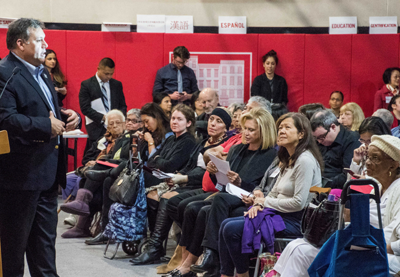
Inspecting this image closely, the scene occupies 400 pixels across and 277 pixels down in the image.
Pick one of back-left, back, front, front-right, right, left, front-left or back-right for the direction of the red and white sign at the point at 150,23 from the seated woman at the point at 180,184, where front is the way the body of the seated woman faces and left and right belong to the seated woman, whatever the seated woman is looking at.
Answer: back-right

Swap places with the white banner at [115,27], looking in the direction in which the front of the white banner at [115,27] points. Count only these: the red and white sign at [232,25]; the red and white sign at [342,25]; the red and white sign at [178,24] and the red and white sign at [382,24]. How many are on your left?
4

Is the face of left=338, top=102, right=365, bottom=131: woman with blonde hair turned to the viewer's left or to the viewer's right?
to the viewer's left

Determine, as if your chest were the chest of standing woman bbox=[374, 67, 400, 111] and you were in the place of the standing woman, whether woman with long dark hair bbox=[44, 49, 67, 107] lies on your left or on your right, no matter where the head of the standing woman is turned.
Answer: on your right

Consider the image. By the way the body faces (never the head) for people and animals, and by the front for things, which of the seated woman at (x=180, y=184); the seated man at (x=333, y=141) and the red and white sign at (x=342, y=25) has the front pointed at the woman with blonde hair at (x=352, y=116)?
the red and white sign

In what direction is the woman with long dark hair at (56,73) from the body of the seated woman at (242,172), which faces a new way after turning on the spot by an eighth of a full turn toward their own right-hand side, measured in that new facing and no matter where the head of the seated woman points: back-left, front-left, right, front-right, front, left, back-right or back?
front-right

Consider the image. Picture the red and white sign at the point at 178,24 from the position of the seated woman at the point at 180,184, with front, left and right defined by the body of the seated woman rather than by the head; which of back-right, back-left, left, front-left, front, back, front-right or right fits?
back-right

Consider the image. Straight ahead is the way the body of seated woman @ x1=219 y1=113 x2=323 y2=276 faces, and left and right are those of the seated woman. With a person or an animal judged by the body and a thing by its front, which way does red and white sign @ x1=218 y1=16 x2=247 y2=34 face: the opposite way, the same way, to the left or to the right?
to the left

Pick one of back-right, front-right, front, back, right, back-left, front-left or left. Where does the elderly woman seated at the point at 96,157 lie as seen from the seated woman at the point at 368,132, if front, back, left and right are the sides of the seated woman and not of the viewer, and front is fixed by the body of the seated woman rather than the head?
front-right

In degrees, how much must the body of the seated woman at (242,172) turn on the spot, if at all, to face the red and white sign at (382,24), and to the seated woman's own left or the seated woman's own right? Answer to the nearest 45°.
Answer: approximately 180°

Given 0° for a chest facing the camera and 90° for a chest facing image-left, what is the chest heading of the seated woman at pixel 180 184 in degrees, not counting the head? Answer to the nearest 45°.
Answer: approximately 45°

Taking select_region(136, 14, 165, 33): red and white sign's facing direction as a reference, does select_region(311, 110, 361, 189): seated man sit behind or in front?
in front

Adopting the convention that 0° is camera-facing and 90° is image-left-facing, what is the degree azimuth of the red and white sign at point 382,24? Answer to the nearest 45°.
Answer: approximately 0°

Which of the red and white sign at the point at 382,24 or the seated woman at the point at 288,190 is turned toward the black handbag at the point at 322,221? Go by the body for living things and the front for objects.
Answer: the red and white sign
